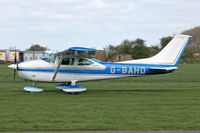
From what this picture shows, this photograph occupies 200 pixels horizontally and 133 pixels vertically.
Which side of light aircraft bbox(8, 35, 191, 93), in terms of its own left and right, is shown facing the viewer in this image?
left
